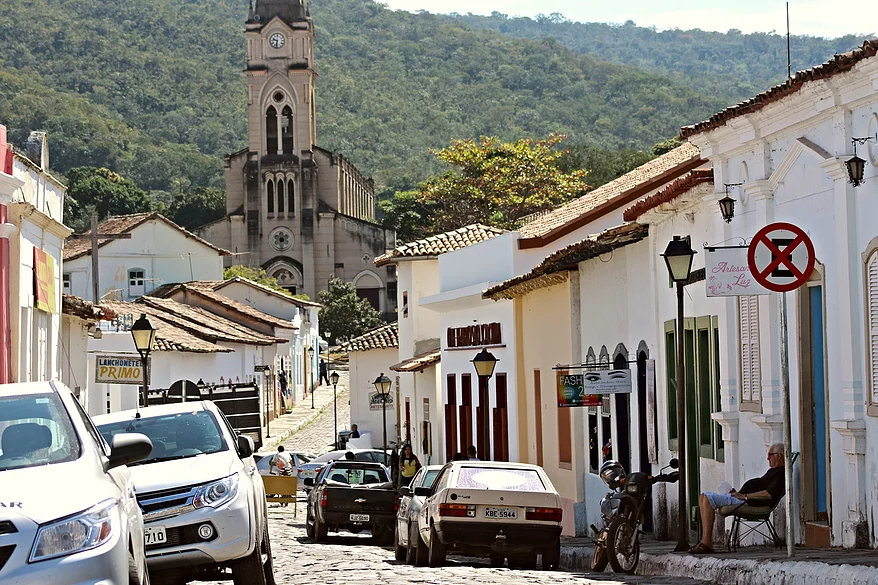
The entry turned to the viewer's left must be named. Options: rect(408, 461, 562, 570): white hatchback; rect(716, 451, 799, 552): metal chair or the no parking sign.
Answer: the metal chair

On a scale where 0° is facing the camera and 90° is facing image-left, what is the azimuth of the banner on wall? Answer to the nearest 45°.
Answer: approximately 315°

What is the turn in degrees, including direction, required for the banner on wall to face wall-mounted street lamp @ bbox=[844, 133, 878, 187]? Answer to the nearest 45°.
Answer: approximately 45° to its right

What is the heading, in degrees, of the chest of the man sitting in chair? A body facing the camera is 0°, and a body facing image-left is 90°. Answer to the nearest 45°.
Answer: approximately 90°

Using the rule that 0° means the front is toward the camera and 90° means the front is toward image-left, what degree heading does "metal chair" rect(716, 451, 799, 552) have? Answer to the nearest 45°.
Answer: approximately 90°

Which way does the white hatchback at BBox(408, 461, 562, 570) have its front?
away from the camera

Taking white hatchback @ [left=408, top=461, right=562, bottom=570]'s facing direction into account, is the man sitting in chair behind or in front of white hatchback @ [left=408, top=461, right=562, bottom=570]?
behind

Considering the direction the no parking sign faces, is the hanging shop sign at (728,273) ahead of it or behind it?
behind
